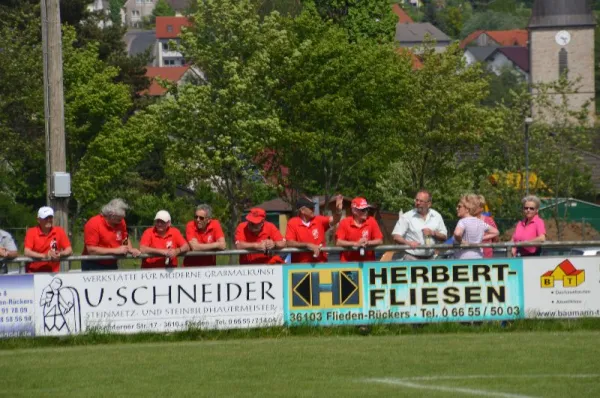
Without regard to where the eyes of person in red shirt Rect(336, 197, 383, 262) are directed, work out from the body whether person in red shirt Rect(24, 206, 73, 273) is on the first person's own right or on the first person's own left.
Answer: on the first person's own right

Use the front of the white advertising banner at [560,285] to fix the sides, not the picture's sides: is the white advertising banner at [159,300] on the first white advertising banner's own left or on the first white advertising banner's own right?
on the first white advertising banner's own right

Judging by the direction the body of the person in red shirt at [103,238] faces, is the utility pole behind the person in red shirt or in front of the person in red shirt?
behind

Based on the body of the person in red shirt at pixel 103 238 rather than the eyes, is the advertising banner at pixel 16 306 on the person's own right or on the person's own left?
on the person's own right

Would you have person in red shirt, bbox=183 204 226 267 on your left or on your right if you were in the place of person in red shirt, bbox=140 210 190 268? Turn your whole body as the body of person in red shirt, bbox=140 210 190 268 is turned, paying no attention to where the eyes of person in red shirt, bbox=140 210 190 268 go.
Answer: on your left

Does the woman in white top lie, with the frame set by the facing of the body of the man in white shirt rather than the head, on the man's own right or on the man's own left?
on the man's own left
